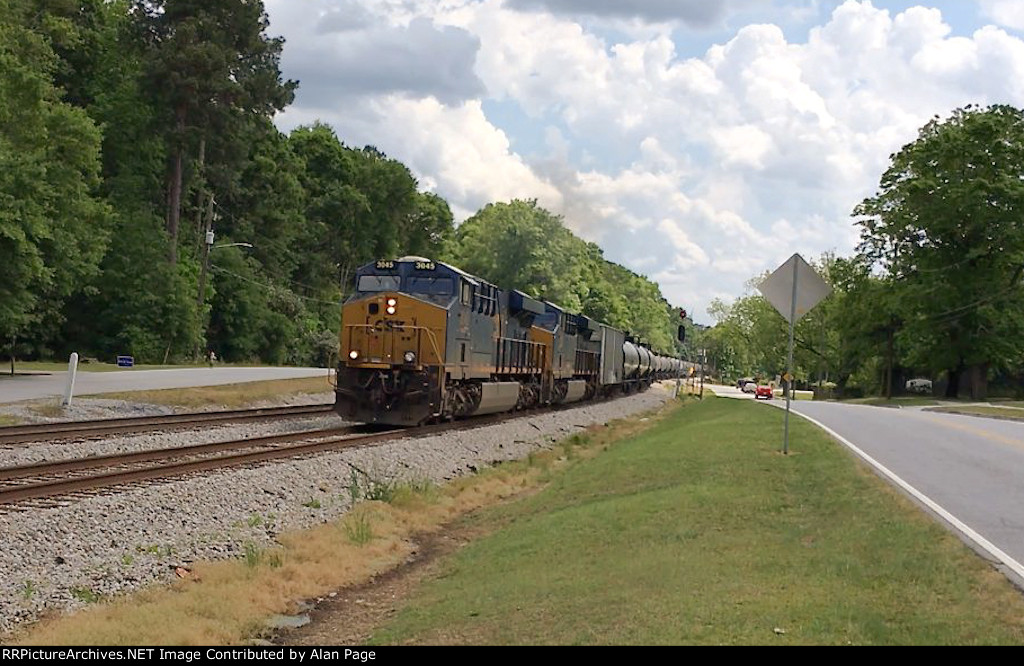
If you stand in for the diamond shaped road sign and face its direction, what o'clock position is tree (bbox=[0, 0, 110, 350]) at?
The tree is roughly at 10 o'clock from the diamond shaped road sign.

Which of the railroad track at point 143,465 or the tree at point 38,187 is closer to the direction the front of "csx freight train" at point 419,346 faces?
the railroad track

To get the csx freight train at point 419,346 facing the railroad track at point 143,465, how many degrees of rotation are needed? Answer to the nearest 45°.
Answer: approximately 45° to its left

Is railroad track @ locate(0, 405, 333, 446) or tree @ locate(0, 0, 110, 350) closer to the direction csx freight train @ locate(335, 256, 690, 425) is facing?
the railroad track

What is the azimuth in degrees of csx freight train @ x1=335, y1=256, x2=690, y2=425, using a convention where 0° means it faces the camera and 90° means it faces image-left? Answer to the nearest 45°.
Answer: approximately 45°

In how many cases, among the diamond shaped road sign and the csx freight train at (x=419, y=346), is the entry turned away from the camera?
1

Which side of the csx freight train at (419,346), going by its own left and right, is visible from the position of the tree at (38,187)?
right

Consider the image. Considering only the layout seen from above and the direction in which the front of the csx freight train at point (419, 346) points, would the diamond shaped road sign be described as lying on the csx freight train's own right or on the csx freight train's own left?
on the csx freight train's own left

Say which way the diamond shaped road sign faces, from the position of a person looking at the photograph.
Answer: facing away from the viewer
